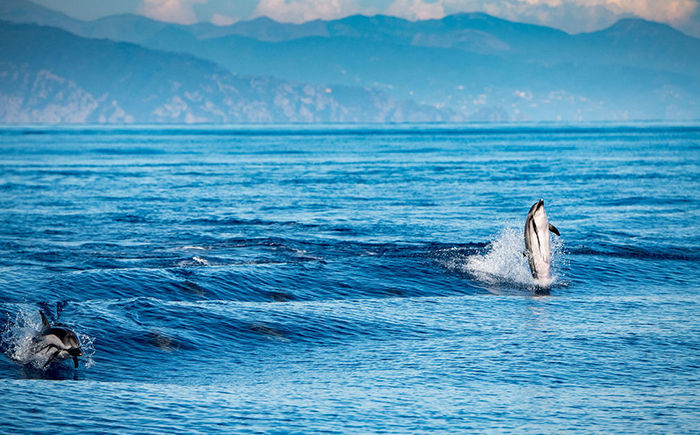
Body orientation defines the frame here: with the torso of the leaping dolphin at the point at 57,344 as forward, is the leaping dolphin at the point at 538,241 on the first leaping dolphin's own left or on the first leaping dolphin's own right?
on the first leaping dolphin's own left

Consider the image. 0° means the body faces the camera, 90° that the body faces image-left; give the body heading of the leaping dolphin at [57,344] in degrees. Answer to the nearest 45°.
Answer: approximately 315°

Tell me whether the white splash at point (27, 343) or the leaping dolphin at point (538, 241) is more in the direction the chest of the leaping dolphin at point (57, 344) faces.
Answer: the leaping dolphin
